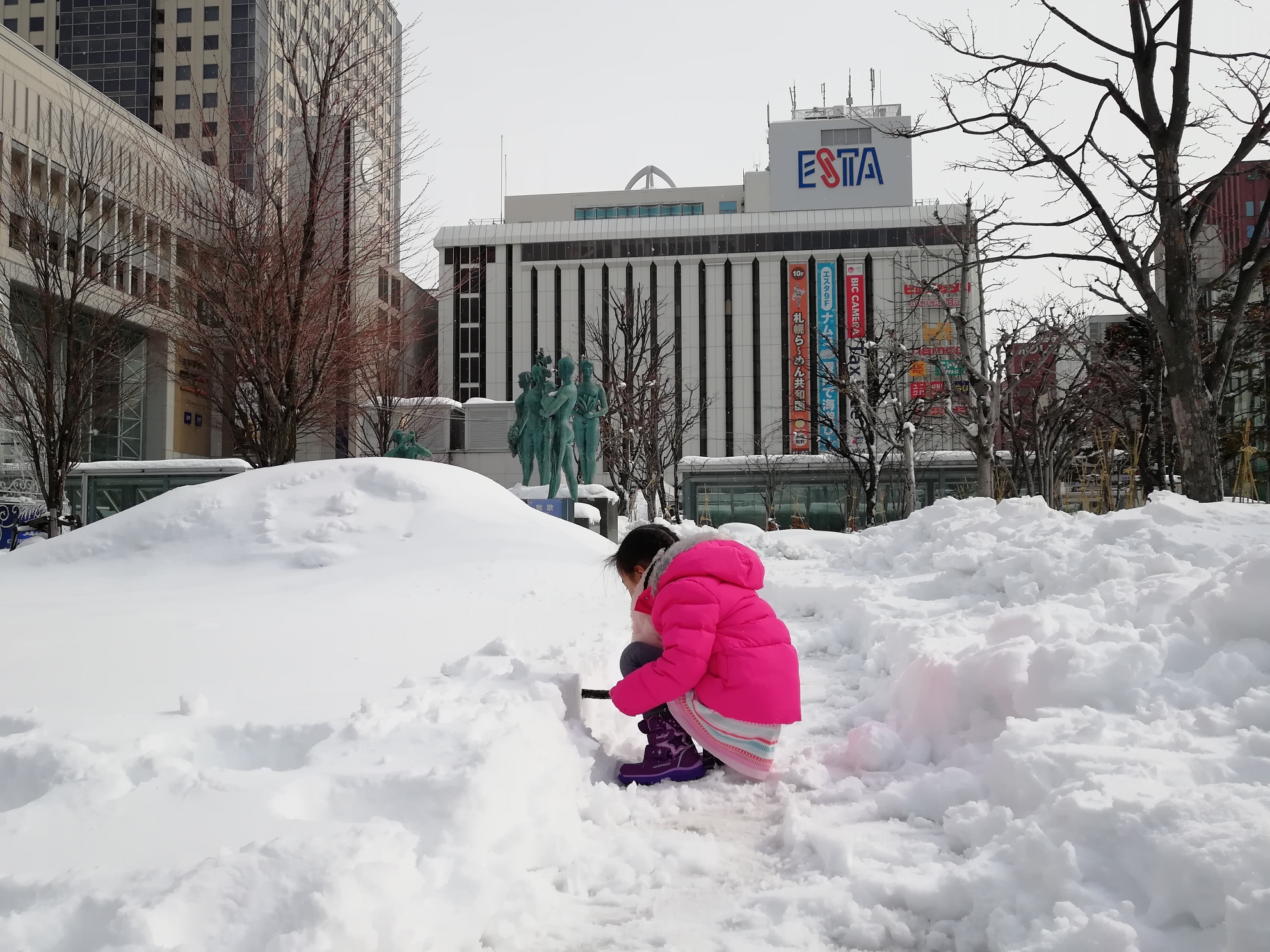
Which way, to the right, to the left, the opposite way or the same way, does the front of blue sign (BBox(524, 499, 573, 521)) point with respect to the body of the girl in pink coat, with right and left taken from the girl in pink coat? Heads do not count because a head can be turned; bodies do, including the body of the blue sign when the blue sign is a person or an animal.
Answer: to the left

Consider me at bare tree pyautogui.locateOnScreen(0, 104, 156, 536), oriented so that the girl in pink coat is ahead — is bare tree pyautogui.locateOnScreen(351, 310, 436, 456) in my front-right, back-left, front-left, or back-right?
back-left

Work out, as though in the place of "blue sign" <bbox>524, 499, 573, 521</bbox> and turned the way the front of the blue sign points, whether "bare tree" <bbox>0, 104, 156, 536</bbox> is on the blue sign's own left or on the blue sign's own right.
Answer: on the blue sign's own right

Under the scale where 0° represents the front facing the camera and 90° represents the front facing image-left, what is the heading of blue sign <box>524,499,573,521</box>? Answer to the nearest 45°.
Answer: approximately 0°

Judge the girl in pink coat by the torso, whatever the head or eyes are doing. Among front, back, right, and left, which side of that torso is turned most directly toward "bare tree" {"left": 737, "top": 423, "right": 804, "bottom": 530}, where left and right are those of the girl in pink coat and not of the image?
right

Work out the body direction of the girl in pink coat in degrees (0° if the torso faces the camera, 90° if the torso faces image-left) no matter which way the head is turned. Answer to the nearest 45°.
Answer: approximately 90°

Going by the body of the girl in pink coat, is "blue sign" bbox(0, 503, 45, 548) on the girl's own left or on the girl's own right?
on the girl's own right

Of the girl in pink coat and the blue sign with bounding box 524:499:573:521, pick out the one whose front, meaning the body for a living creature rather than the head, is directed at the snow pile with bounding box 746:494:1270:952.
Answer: the blue sign

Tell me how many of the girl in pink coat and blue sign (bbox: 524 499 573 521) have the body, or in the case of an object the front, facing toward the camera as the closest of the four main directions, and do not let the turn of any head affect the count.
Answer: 1

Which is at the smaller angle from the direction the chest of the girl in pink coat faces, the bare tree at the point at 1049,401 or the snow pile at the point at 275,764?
the snow pile

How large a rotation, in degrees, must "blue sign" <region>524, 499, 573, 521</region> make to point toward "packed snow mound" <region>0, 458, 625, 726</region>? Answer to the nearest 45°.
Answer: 0° — it already faces it
